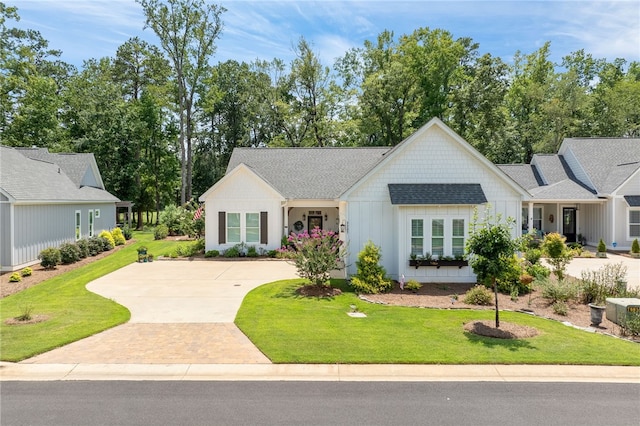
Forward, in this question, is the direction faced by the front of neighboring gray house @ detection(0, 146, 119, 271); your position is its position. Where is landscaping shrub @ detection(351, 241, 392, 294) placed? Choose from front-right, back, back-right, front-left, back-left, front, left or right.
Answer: left

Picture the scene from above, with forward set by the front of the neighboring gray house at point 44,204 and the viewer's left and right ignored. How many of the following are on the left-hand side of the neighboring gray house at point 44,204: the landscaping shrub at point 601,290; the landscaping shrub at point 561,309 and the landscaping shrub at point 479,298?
3

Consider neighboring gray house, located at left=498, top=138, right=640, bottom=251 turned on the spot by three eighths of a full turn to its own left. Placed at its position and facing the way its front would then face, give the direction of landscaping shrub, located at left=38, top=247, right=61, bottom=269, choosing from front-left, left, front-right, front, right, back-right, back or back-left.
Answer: back-left

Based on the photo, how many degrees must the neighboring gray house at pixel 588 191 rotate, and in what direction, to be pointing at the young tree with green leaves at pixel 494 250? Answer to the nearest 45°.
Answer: approximately 45° to its right

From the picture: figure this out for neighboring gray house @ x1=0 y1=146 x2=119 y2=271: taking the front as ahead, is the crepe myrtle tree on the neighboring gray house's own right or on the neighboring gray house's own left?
on the neighboring gray house's own left

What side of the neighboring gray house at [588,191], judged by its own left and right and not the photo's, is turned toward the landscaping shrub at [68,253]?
right

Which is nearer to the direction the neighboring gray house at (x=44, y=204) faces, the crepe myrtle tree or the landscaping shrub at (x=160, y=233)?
the crepe myrtle tree

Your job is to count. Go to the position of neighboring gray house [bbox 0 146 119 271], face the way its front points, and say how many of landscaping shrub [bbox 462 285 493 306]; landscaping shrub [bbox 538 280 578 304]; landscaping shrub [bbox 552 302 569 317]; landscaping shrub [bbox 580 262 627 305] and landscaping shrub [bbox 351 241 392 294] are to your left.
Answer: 5

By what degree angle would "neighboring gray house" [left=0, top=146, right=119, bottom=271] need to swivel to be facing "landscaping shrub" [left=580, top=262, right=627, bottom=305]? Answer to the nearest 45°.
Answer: approximately 90° to its left

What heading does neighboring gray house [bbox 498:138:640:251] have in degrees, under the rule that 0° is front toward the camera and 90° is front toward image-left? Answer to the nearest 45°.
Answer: approximately 315°

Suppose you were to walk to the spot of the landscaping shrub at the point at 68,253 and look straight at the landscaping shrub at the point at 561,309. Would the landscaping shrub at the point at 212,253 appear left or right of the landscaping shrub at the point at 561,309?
left

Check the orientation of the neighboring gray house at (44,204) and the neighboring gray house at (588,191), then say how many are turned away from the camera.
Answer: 0

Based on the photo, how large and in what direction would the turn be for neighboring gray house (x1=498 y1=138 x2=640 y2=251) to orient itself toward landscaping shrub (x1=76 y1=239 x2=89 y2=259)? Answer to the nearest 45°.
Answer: approximately 90° to its right
